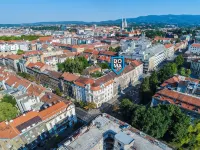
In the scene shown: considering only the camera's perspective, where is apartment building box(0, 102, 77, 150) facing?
facing the viewer and to the right of the viewer

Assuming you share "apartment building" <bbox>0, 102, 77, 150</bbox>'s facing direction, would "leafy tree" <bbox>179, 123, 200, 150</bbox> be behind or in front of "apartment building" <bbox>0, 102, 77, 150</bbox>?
in front
